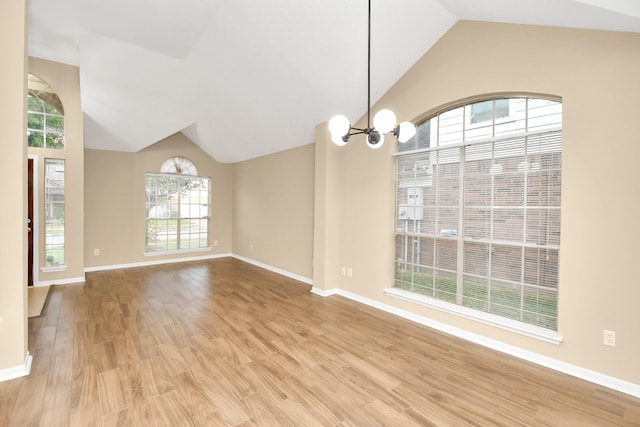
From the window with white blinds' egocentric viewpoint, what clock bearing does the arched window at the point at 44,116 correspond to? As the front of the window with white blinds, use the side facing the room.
The arched window is roughly at 1 o'clock from the window with white blinds.

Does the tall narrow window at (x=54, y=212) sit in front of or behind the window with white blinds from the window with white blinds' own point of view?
in front

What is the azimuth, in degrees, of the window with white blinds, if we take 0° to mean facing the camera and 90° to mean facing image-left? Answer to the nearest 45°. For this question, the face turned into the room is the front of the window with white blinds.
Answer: approximately 45°
